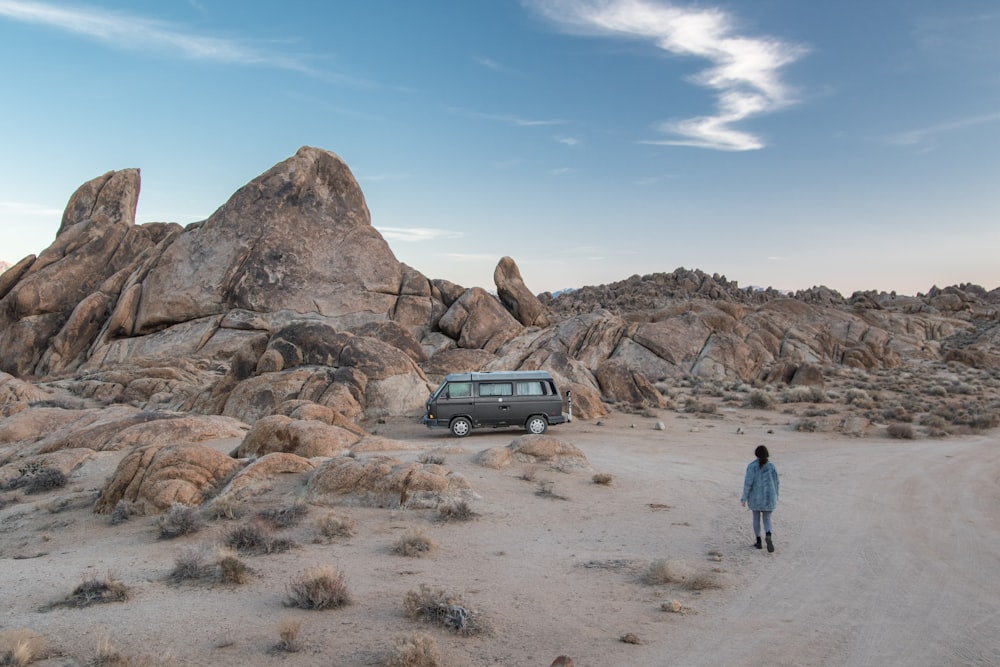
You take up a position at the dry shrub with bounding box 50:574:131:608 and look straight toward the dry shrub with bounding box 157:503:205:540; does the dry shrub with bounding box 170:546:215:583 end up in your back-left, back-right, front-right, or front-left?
front-right

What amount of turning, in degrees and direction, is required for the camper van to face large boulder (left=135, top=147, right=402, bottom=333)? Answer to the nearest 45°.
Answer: approximately 45° to its right

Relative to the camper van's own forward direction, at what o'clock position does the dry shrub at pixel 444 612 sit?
The dry shrub is roughly at 9 o'clock from the camper van.

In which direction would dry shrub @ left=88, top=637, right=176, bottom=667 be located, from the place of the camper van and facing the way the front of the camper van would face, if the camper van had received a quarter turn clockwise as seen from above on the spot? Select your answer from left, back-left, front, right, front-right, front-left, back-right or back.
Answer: back

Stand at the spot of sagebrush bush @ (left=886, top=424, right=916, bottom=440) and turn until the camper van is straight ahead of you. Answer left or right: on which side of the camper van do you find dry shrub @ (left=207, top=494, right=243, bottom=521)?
left

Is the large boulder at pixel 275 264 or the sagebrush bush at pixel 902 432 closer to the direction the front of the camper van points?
the large boulder

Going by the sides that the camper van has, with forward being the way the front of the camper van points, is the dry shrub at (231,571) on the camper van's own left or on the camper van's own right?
on the camper van's own left

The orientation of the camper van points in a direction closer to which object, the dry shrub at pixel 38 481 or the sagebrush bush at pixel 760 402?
the dry shrub

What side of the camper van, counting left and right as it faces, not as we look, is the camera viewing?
left

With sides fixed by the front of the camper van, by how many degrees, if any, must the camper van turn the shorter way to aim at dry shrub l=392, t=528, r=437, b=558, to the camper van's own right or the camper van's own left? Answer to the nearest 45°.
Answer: approximately 90° to the camper van's own left
